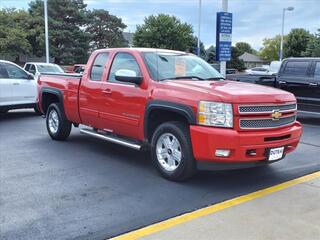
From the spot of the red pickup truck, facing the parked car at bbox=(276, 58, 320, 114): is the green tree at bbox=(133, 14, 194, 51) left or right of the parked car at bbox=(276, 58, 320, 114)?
left

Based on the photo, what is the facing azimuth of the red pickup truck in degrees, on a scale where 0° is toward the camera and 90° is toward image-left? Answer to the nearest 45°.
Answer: approximately 315°

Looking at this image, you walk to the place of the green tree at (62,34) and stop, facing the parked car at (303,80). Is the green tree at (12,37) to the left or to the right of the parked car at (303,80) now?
right

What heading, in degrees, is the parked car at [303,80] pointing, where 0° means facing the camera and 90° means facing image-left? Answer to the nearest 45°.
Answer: approximately 270°

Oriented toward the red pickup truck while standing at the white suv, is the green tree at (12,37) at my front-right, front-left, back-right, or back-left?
back-left

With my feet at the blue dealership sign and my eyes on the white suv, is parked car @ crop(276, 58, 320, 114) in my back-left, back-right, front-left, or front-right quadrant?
back-left

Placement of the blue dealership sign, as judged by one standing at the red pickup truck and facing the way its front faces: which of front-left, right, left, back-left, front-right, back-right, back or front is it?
back-left
